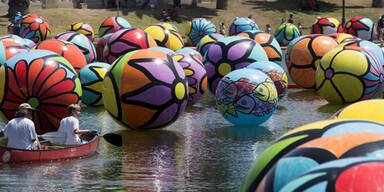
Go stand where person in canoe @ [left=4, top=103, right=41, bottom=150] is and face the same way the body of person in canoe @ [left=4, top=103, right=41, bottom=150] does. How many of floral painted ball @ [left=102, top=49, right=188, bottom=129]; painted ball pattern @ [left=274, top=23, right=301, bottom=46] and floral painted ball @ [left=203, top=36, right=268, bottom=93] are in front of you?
3

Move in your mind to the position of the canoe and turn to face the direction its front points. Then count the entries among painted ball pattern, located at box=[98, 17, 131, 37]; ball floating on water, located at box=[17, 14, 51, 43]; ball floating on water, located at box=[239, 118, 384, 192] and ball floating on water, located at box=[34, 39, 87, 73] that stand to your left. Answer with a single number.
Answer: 3

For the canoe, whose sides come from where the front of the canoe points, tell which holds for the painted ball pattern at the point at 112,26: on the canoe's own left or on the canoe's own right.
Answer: on the canoe's own left

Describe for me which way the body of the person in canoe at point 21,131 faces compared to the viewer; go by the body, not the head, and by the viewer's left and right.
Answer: facing away from the viewer and to the right of the viewer

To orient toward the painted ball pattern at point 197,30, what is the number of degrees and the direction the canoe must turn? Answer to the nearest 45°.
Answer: approximately 90° to its left

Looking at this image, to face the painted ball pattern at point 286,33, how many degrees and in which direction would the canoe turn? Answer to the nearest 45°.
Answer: approximately 45° to its left

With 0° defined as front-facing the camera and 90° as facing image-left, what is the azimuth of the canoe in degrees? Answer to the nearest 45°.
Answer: approximately 270°

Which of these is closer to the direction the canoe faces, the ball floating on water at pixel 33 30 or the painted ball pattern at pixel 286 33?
the painted ball pattern

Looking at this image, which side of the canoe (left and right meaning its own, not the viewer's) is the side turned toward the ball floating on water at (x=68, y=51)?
left

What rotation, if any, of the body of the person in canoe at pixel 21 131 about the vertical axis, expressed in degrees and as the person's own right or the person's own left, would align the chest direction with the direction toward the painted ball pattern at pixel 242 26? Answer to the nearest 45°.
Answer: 0° — they already face it
